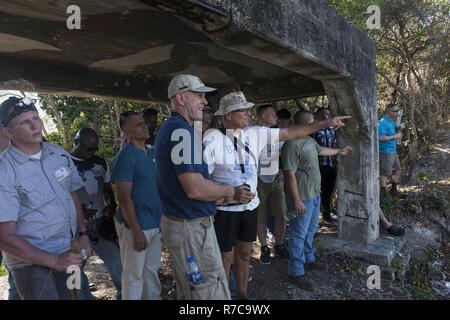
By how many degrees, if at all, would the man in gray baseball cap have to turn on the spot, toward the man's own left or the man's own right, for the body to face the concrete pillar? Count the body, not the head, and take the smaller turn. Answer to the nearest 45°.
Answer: approximately 45° to the man's own left

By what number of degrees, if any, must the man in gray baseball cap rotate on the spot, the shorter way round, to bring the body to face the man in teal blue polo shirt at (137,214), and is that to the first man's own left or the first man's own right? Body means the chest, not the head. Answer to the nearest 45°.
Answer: approximately 135° to the first man's own left

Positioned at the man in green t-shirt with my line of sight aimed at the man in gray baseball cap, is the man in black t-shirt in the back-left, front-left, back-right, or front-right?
front-right

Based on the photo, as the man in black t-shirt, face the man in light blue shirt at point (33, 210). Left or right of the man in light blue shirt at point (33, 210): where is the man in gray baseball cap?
left

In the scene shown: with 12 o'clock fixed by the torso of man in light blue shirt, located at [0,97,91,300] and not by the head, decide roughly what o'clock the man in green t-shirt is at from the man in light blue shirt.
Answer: The man in green t-shirt is roughly at 10 o'clock from the man in light blue shirt.

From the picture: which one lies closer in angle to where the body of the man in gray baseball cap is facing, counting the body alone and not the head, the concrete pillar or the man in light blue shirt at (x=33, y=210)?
the concrete pillar

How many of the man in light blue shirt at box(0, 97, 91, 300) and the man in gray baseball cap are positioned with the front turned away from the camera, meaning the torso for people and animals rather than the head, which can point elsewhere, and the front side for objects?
0

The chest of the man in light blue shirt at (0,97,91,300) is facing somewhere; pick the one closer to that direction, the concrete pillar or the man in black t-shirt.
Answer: the concrete pillar

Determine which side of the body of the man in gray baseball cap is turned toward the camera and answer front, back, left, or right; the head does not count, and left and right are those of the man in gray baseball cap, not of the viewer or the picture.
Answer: right

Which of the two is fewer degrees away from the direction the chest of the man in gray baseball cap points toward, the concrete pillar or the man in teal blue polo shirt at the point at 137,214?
the concrete pillar

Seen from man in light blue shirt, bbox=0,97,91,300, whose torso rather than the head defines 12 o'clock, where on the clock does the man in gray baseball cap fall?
The man in gray baseball cap is roughly at 11 o'clock from the man in light blue shirt.

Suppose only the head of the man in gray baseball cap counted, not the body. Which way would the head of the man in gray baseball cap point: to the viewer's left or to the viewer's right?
to the viewer's right

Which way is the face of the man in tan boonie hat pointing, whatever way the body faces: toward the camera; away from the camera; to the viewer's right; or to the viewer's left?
to the viewer's right

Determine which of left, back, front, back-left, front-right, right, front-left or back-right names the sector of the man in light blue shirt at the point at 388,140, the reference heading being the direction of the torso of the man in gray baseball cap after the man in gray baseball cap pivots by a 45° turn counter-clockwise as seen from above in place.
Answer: front

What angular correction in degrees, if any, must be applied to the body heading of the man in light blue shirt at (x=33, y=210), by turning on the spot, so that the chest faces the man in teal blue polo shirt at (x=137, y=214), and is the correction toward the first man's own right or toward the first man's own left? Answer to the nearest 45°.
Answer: approximately 90° to the first man's own left

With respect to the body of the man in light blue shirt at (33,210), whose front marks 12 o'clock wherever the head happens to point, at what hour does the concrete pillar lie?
The concrete pillar is roughly at 10 o'clock from the man in light blue shirt.

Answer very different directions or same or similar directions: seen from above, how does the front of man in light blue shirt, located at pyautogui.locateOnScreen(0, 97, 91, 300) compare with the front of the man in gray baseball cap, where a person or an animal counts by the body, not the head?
same or similar directions

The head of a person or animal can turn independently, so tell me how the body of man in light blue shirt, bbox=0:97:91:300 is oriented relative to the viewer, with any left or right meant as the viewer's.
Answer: facing the viewer and to the right of the viewer

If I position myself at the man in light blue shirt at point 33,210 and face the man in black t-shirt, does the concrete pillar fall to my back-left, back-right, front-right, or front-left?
front-right

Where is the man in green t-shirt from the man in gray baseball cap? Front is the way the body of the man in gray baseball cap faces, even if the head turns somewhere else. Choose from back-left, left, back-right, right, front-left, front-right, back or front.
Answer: front-left
